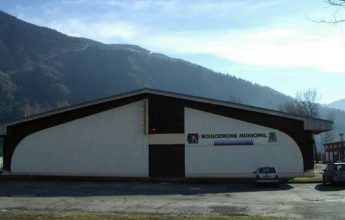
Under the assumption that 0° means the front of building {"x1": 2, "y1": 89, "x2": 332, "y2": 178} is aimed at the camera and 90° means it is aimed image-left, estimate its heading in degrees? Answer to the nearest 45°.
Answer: approximately 0°
